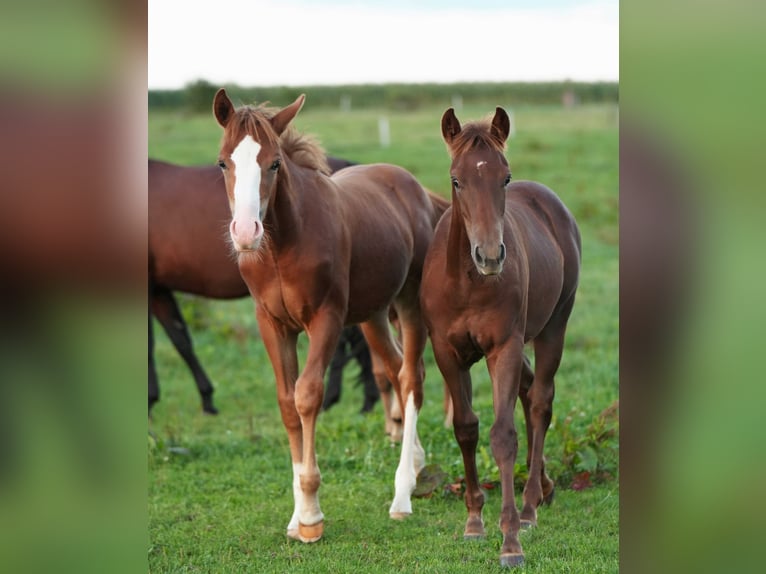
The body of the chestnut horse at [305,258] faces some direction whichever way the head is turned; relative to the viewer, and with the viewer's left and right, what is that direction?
facing the viewer and to the left of the viewer

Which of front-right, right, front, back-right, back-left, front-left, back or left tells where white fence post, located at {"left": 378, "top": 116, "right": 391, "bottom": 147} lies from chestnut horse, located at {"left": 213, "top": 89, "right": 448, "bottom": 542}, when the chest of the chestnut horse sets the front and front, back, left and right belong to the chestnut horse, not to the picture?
back-right
